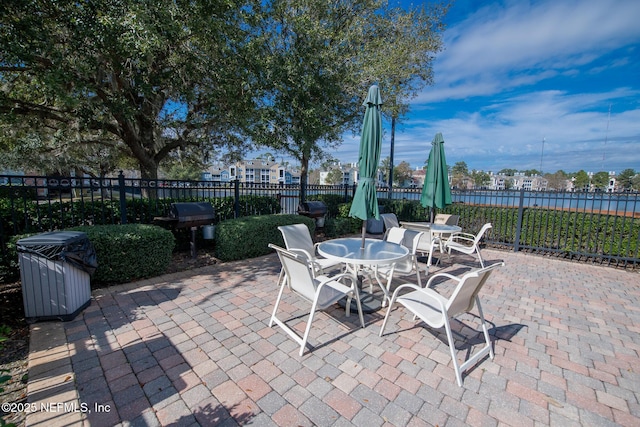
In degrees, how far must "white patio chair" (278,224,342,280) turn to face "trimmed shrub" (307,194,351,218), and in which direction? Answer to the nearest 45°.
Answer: approximately 135° to its left

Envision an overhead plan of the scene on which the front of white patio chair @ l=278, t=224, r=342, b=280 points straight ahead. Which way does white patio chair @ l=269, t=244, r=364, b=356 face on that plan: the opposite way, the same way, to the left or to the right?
to the left

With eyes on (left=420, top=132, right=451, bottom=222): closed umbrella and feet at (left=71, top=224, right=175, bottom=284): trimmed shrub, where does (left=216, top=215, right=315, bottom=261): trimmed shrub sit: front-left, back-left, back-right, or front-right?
front-left

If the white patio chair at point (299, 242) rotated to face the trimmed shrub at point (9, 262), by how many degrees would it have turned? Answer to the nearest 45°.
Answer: approximately 135° to its right

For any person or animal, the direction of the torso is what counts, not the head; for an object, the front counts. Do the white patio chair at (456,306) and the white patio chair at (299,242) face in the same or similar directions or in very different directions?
very different directions

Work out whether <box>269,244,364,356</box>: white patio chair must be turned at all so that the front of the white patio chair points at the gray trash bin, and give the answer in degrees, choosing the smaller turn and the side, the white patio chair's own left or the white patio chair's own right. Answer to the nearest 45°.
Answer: approximately 135° to the white patio chair's own left

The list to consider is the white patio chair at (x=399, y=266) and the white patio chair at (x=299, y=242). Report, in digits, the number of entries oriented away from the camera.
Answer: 0

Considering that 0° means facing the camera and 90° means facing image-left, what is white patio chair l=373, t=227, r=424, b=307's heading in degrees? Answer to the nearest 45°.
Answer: approximately 45°

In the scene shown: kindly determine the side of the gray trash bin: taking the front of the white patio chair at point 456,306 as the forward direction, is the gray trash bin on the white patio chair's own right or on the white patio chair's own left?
on the white patio chair's own left

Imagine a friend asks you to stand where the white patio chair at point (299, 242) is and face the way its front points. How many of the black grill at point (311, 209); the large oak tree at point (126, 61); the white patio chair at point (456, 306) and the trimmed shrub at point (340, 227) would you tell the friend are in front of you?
1

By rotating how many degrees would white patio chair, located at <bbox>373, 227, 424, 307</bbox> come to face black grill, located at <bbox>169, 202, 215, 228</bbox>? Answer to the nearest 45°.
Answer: approximately 45° to its right

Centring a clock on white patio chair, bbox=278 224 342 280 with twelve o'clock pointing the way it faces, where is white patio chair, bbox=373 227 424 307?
white patio chair, bbox=373 227 424 307 is roughly at 11 o'clock from white patio chair, bbox=278 224 342 280.

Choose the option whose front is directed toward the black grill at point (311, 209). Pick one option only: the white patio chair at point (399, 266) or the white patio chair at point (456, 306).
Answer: the white patio chair at point (456, 306)

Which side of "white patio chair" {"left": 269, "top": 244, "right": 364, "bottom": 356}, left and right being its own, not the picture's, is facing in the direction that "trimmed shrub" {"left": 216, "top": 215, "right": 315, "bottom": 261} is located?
left

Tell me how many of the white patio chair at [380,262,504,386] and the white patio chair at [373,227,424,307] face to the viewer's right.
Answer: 0

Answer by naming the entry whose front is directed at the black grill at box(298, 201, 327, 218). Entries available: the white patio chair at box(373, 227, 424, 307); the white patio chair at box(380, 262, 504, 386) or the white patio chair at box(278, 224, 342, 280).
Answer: the white patio chair at box(380, 262, 504, 386)

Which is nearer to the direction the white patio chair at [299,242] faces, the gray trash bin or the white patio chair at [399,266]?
the white patio chair

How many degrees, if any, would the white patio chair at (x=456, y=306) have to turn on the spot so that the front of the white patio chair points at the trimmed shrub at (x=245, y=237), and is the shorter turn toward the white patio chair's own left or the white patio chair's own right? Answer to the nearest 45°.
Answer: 0° — it already faces it

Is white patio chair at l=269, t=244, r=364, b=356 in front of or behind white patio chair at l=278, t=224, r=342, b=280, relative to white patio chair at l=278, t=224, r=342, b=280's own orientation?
in front

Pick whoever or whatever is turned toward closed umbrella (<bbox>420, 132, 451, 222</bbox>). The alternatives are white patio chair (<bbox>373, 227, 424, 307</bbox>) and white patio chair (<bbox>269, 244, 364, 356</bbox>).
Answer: white patio chair (<bbox>269, 244, 364, 356</bbox>)

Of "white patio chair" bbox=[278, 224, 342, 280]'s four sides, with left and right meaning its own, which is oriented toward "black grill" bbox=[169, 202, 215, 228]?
back

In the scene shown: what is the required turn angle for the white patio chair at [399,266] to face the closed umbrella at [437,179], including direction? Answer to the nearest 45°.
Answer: approximately 135° to its right

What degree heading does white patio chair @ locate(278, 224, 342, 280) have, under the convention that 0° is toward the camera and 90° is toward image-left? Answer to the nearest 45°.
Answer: approximately 315°
